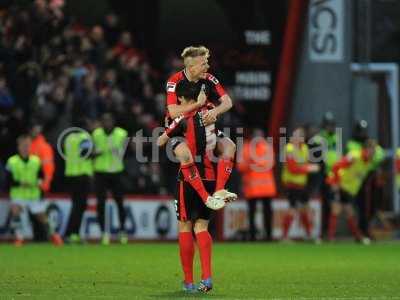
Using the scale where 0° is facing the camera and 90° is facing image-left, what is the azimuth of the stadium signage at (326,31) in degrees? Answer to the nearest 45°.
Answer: approximately 0°

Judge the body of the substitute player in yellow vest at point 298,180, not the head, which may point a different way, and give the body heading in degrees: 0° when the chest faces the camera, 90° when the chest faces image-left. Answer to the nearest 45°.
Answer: approximately 315°

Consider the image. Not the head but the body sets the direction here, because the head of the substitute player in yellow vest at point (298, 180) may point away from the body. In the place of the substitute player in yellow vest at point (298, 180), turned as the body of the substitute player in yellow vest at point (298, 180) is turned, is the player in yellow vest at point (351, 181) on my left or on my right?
on my left

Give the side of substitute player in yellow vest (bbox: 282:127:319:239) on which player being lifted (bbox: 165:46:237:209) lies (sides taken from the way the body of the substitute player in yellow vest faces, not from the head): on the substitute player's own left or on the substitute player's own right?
on the substitute player's own right

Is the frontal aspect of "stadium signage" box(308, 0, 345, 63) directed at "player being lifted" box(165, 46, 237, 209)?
yes
